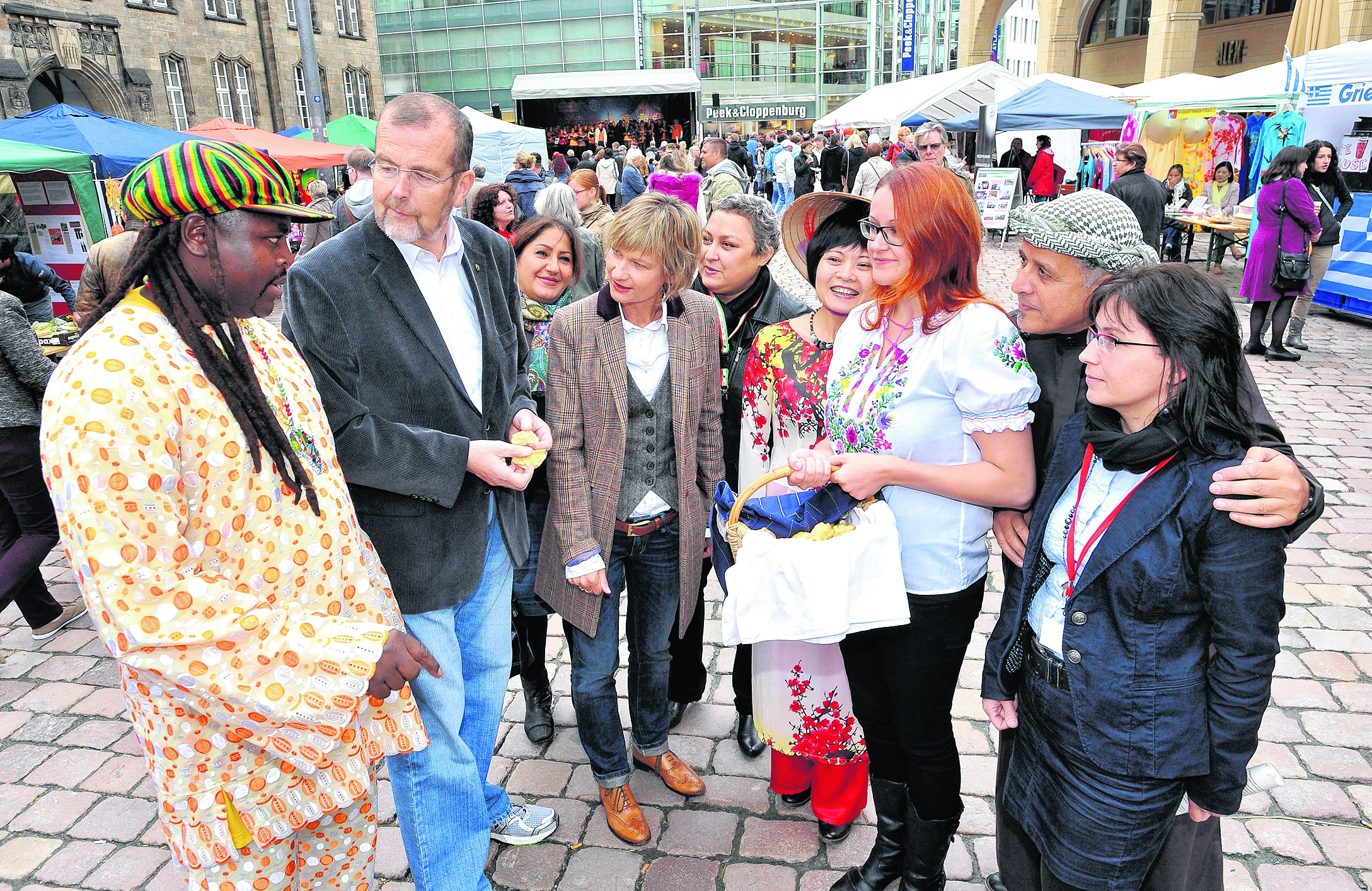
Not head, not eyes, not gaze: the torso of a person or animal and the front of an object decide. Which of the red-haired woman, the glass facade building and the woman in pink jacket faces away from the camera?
the woman in pink jacket

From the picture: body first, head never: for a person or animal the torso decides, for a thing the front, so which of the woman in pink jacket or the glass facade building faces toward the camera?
the glass facade building

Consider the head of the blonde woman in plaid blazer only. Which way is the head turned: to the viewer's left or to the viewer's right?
to the viewer's left

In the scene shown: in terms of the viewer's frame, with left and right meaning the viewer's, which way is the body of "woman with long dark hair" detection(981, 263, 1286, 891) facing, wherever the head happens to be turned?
facing the viewer and to the left of the viewer

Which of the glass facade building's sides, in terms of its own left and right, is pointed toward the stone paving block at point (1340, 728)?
front

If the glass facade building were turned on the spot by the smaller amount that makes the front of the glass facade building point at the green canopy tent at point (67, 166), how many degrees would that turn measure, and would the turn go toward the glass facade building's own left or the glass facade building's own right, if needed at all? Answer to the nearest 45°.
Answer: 0° — it already faces it

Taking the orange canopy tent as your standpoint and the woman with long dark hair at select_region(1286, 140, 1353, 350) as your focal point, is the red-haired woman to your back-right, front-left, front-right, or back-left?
front-right

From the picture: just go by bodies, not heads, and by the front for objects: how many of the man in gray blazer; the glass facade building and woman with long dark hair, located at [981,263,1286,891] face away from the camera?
0

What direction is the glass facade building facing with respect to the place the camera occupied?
facing the viewer

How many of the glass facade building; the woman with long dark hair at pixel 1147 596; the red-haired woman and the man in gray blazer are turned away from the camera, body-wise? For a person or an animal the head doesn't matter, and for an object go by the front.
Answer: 0

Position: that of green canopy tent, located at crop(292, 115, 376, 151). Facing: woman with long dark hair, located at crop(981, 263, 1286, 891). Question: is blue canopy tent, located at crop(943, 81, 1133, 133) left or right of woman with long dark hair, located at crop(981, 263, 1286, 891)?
left
